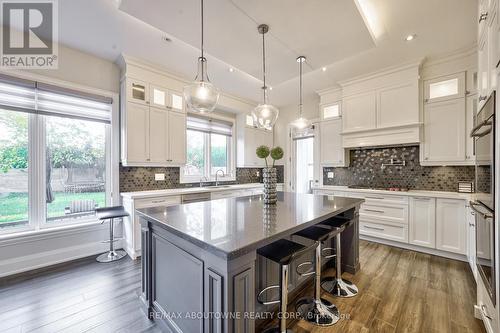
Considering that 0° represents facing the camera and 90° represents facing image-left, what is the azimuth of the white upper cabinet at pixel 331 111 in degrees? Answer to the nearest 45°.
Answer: approximately 45°

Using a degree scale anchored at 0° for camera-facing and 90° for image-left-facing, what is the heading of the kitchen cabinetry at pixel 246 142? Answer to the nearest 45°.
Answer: approximately 315°

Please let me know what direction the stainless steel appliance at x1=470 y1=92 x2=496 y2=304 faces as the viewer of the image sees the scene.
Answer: facing to the left of the viewer

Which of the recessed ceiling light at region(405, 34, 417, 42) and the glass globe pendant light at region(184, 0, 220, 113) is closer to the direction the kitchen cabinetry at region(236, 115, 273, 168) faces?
the recessed ceiling light

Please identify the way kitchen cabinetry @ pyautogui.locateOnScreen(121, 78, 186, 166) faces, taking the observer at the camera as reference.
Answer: facing the viewer and to the right of the viewer

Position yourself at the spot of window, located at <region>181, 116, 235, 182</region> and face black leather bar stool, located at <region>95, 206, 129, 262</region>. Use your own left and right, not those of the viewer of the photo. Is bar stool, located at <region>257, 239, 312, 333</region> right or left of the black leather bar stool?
left

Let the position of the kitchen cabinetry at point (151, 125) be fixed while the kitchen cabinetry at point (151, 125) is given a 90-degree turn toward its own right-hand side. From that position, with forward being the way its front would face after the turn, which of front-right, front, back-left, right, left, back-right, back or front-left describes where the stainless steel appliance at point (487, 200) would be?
left

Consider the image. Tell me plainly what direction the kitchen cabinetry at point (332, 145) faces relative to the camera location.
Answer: facing the viewer and to the left of the viewer

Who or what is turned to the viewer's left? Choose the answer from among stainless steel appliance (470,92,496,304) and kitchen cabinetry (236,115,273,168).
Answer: the stainless steel appliance

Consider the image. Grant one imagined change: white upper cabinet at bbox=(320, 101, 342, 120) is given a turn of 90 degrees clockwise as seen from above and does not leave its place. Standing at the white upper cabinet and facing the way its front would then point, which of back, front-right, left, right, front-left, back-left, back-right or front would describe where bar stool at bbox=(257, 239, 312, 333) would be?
back-left

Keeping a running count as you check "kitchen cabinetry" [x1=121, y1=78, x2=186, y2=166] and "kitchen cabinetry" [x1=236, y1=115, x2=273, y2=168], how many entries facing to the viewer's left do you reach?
0

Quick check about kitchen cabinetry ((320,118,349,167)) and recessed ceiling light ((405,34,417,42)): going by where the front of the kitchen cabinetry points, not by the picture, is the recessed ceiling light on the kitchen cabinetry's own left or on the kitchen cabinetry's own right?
on the kitchen cabinetry's own left
